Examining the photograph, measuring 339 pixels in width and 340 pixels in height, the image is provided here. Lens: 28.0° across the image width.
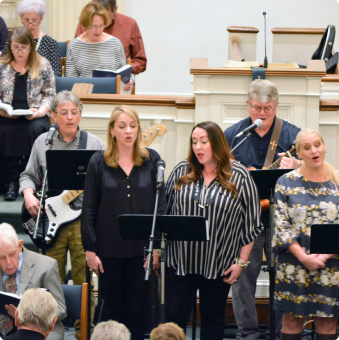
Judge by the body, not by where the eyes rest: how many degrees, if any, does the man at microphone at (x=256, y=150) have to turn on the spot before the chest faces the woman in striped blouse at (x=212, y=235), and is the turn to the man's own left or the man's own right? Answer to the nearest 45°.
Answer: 0° — they already face them

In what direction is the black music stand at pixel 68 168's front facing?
away from the camera

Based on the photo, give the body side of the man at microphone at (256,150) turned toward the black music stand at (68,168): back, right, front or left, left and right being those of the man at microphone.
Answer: right

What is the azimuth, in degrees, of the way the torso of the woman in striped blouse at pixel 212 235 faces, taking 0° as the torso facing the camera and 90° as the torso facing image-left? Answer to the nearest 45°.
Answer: approximately 45°

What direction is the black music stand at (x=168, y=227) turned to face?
away from the camera

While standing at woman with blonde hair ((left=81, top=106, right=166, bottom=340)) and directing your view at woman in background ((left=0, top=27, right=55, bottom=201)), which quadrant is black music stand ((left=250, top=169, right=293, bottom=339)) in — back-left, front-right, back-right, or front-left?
back-right

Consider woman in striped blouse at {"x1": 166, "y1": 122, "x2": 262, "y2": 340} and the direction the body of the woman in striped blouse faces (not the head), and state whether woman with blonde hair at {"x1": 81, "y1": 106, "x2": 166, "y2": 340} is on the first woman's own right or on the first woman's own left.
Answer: on the first woman's own right

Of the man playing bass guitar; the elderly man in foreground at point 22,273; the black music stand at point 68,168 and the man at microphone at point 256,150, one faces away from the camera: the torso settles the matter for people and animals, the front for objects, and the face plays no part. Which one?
the black music stand

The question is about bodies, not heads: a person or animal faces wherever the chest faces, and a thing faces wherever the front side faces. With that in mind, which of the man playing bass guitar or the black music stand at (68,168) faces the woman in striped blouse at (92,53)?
the black music stand

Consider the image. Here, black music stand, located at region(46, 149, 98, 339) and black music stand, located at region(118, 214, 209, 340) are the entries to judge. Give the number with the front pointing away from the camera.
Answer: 2
